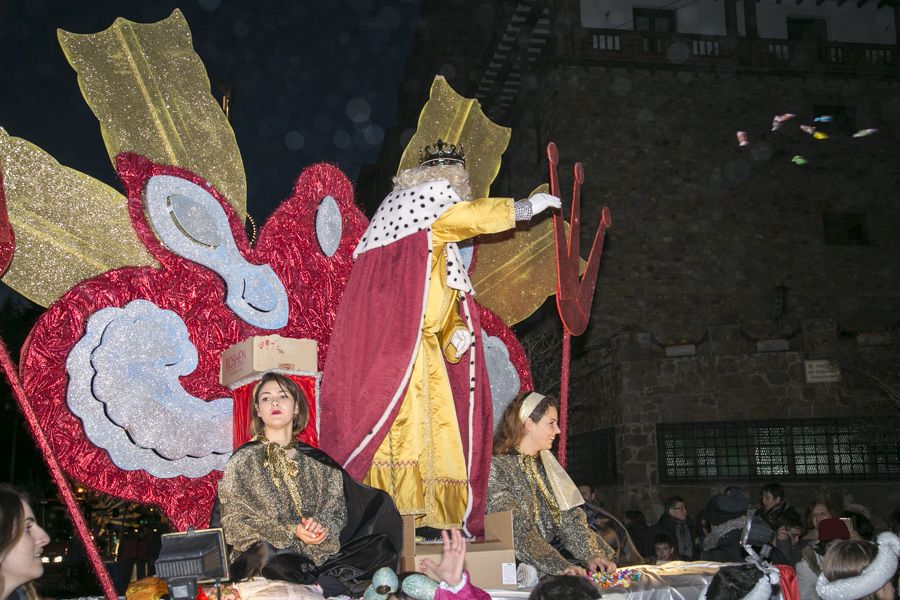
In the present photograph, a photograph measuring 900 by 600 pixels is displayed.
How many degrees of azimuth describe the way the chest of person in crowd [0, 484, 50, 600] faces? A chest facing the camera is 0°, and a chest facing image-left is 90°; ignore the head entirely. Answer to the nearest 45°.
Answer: approximately 270°

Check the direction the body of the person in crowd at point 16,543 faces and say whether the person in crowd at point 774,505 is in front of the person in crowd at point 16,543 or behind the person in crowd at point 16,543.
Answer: in front

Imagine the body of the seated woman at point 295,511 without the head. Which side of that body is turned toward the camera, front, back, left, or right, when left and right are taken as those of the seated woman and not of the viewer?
front

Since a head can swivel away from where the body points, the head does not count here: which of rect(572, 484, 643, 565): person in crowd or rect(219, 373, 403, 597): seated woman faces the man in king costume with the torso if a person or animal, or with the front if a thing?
the person in crowd

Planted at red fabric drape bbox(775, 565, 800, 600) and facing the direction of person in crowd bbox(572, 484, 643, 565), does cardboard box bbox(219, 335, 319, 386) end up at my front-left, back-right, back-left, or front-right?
front-left

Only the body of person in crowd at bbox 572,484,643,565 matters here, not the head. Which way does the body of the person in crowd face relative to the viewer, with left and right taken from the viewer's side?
facing the viewer and to the left of the viewer

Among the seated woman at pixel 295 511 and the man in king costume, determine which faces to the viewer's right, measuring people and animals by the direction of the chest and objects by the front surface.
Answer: the man in king costume

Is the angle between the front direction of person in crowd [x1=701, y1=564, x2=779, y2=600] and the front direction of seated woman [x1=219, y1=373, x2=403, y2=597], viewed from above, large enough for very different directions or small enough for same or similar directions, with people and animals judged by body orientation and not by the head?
very different directions

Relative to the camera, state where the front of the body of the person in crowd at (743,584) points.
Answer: away from the camera

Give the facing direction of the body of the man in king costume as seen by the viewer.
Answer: to the viewer's right

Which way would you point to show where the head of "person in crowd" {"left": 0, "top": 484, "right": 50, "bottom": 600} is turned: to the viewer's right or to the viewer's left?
to the viewer's right

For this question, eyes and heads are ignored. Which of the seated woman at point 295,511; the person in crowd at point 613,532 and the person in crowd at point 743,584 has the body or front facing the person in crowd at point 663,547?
the person in crowd at point 743,584

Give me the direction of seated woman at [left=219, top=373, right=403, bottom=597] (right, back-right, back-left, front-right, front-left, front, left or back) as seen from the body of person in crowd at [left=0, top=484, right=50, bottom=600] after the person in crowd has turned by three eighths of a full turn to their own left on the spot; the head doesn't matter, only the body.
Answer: right

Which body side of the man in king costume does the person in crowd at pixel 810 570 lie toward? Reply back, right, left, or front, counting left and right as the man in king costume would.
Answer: front

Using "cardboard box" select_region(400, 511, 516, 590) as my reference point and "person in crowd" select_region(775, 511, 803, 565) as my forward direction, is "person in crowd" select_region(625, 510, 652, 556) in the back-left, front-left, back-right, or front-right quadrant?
front-left

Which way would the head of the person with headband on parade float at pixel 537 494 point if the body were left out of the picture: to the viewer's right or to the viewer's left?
to the viewer's right

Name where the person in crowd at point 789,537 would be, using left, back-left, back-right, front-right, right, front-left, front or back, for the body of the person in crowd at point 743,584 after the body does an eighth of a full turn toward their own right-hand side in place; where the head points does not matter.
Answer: front-left
